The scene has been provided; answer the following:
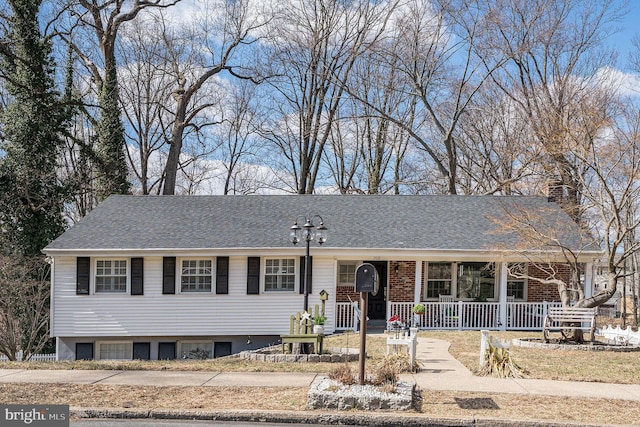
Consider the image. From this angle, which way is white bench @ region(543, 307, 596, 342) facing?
toward the camera

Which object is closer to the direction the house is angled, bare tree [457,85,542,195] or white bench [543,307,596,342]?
the white bench

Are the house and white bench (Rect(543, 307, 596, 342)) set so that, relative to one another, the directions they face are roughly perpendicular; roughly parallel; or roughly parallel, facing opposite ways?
roughly parallel

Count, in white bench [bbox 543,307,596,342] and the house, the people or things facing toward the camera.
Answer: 2

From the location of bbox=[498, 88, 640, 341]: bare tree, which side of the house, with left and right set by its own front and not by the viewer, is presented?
left

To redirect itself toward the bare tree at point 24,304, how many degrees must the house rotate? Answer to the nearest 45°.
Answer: approximately 90° to its right

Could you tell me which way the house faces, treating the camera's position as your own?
facing the viewer

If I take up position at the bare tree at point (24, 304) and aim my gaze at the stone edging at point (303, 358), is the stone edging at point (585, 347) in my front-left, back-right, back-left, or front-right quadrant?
front-left

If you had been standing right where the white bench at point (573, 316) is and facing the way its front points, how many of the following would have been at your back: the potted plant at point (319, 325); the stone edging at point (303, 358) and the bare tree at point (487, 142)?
1

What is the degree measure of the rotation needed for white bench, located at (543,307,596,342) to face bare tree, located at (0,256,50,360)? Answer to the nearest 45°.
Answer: approximately 90° to its right

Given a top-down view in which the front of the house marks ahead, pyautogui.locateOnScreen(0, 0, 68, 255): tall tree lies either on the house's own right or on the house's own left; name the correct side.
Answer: on the house's own right

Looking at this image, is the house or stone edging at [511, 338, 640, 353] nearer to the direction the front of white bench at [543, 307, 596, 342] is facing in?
the stone edging

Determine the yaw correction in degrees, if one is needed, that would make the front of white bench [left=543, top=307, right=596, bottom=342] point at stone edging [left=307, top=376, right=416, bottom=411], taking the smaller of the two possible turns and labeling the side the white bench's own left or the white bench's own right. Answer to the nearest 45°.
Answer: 0° — it already faces it

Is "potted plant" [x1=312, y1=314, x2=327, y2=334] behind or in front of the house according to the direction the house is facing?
in front
